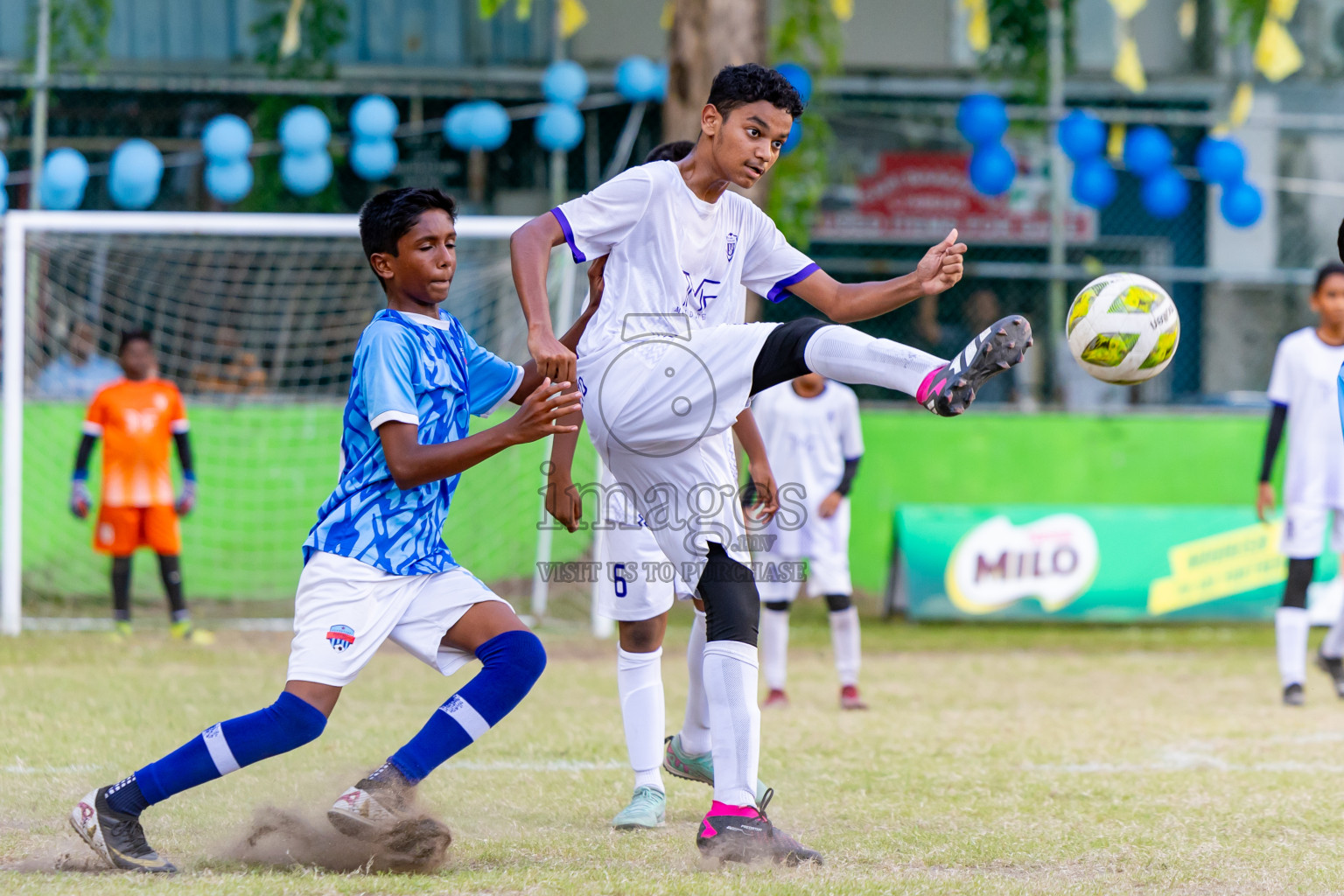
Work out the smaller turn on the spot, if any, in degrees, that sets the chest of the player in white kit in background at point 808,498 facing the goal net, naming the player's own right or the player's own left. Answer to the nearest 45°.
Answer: approximately 135° to the player's own right

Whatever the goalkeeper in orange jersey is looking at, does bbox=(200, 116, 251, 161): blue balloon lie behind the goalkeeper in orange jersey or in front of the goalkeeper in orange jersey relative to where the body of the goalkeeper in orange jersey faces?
behind

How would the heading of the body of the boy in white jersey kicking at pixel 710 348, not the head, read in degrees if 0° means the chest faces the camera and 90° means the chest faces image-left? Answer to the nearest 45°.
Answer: approximately 315°

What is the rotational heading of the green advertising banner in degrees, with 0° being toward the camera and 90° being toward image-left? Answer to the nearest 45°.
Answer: approximately 0°

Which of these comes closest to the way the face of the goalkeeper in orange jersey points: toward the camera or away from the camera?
toward the camera

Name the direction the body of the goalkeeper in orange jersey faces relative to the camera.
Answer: toward the camera

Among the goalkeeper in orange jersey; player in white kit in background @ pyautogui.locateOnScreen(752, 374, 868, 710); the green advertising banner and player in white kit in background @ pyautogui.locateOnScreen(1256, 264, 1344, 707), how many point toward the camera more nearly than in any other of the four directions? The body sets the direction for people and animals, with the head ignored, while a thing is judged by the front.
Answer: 4

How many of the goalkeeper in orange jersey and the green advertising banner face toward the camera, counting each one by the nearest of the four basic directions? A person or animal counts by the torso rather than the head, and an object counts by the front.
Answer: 2

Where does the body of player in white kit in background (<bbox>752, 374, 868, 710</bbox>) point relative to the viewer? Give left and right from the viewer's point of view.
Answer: facing the viewer

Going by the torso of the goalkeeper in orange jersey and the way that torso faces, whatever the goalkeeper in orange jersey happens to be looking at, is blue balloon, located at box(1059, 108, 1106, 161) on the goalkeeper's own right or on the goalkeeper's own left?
on the goalkeeper's own left
